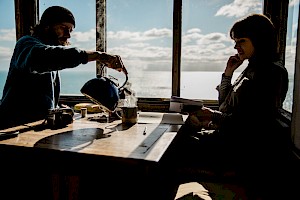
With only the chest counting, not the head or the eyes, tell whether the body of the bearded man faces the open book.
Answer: yes

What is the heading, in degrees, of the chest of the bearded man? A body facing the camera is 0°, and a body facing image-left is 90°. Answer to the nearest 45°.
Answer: approximately 270°

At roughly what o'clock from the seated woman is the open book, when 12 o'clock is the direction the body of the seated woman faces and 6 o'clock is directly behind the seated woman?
The open book is roughly at 1 o'clock from the seated woman.

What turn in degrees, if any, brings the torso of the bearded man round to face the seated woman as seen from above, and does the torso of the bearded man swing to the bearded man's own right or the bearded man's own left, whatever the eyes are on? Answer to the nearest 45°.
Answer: approximately 45° to the bearded man's own right

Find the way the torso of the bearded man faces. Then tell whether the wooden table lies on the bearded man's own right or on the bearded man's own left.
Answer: on the bearded man's own right

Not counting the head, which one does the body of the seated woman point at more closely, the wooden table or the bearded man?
the bearded man

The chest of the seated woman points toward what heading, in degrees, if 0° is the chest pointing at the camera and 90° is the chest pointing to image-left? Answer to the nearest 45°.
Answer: approximately 90°

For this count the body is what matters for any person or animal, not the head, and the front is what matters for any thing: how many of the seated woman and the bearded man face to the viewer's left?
1

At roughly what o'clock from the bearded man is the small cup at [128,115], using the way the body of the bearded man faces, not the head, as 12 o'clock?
The small cup is roughly at 1 o'clock from the bearded man.
